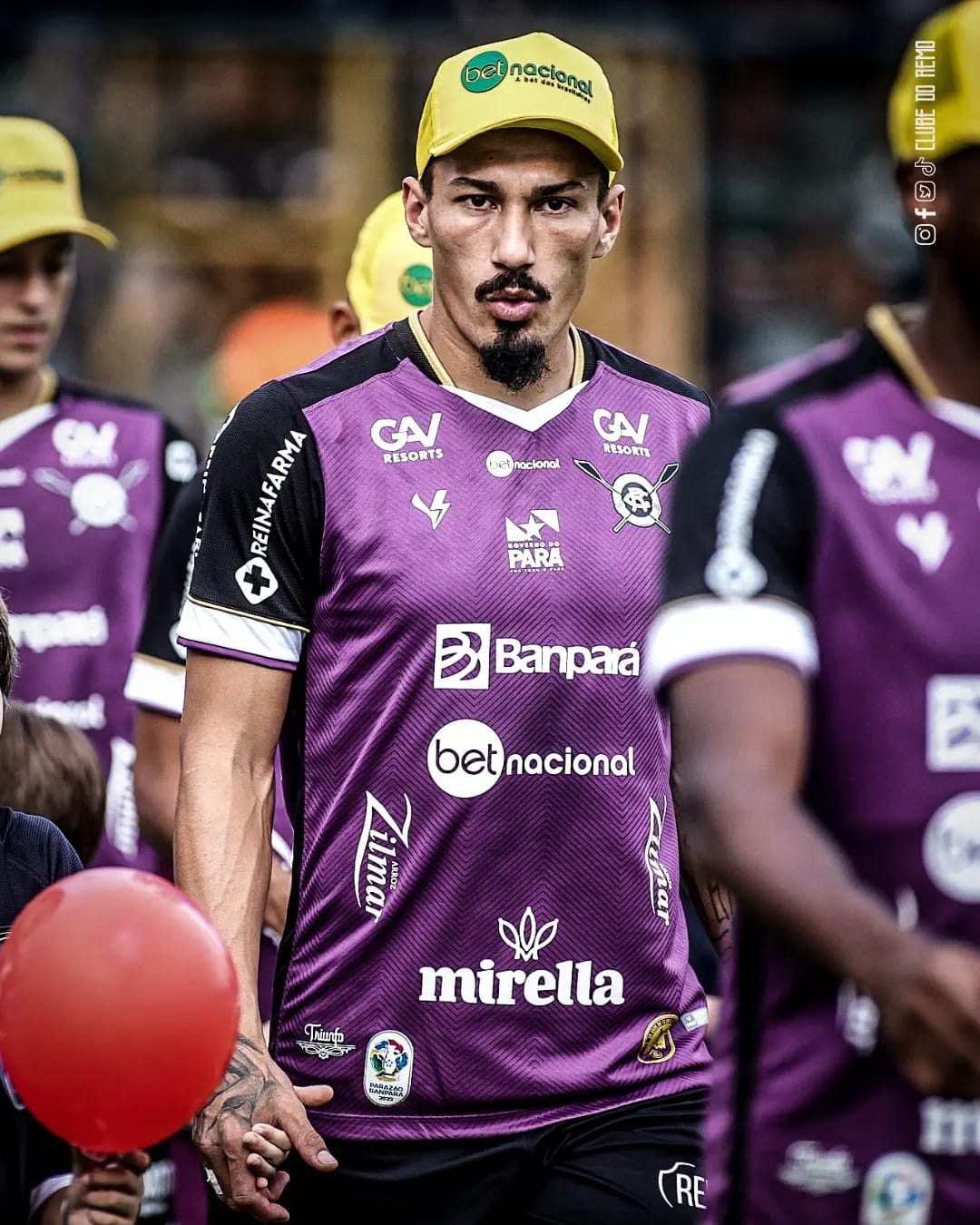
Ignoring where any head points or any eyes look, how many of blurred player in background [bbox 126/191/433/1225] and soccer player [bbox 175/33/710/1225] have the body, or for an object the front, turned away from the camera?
0

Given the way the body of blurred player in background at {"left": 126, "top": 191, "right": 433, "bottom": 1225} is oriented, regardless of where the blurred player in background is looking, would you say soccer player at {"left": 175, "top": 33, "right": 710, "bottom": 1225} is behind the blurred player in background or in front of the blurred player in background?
in front

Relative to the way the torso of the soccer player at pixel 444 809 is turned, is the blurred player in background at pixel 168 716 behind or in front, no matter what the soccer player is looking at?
behind

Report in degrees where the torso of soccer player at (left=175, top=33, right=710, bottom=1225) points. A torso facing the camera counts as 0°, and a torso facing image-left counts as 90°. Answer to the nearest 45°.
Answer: approximately 0°

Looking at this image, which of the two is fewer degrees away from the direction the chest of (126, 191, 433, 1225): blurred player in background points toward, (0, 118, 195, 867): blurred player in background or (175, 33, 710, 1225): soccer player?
the soccer player
